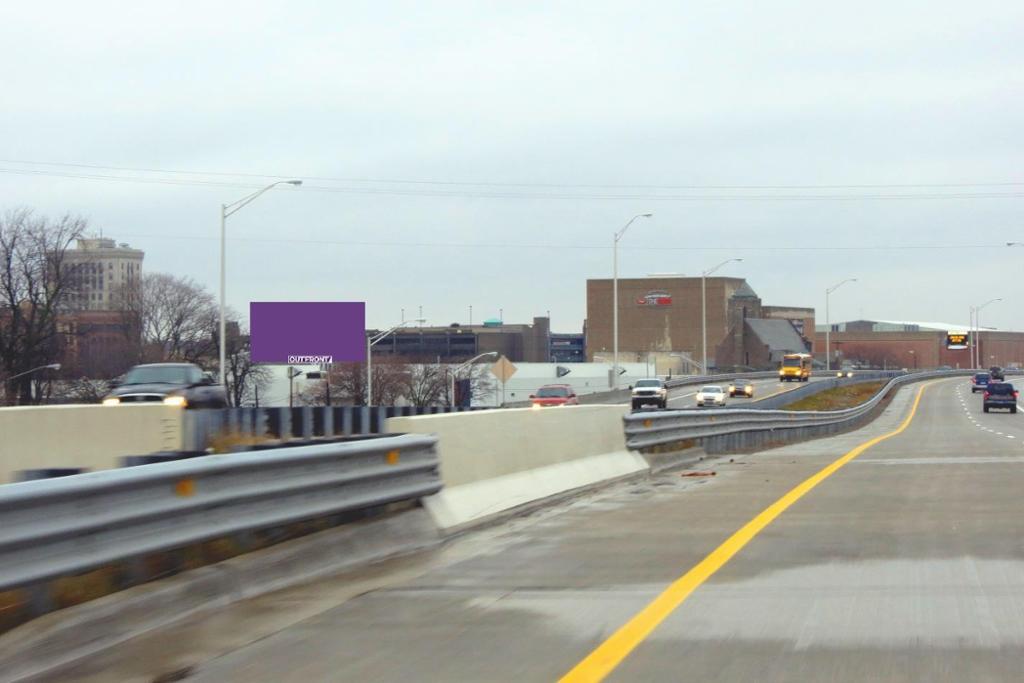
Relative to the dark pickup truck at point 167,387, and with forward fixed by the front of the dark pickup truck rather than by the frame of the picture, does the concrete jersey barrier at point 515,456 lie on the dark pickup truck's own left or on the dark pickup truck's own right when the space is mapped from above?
on the dark pickup truck's own left

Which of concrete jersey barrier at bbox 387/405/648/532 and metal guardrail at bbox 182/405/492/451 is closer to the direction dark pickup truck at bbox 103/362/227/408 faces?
the concrete jersey barrier

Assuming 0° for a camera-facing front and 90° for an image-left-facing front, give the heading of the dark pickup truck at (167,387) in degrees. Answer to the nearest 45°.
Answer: approximately 45°

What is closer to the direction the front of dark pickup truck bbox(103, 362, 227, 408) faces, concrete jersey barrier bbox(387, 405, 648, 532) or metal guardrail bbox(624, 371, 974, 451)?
the concrete jersey barrier

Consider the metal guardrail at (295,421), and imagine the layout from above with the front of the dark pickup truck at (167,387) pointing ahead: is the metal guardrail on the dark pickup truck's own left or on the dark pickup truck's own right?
on the dark pickup truck's own left

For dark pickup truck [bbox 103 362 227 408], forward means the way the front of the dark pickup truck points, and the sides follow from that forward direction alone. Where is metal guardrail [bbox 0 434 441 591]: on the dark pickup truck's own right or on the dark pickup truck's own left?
on the dark pickup truck's own left

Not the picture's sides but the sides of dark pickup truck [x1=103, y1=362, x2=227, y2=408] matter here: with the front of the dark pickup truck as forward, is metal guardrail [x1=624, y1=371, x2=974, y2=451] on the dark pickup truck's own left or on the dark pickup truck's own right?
on the dark pickup truck's own left
